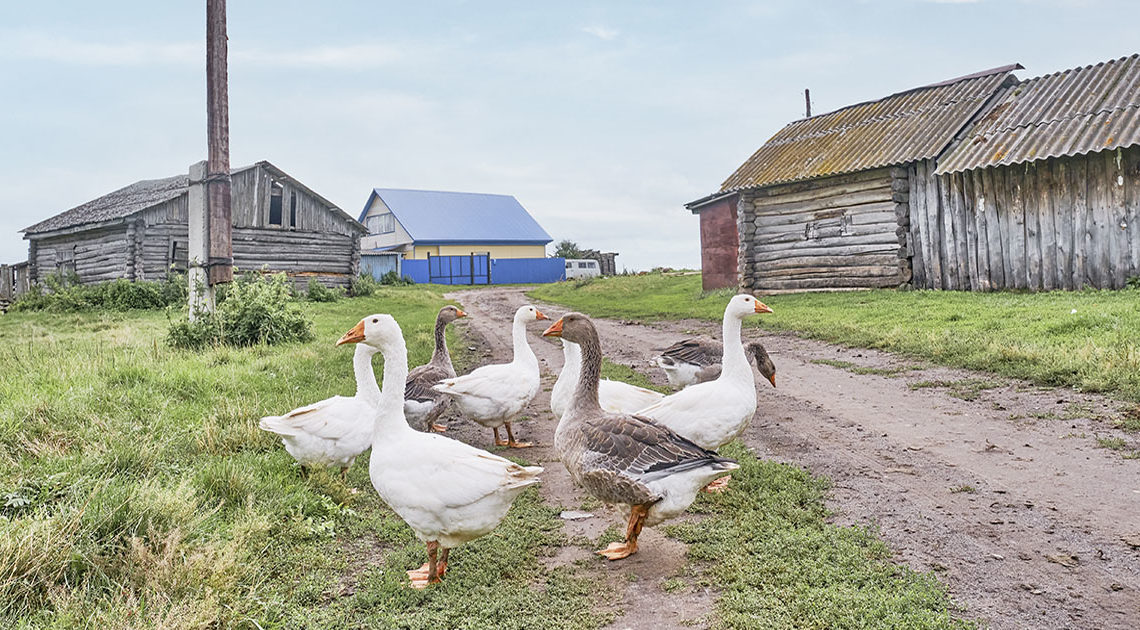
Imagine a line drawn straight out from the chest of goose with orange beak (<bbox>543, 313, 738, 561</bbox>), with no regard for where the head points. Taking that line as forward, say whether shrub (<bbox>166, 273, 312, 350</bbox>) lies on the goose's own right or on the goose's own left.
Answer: on the goose's own right

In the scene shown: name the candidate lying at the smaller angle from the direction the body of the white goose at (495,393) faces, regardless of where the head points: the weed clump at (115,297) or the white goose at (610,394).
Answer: the white goose

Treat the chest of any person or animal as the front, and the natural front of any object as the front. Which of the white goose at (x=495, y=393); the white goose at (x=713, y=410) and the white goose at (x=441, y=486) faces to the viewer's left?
the white goose at (x=441, y=486)

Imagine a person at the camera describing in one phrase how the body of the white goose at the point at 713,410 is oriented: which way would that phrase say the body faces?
to the viewer's right

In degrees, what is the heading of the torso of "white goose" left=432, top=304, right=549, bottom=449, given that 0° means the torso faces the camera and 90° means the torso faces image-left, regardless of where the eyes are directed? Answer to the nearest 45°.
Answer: approximately 270°

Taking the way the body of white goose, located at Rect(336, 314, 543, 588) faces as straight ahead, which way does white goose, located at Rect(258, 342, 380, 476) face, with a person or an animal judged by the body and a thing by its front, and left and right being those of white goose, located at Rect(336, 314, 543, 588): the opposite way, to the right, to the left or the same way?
the opposite way

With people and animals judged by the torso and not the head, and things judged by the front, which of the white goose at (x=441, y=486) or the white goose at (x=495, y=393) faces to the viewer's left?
the white goose at (x=441, y=486)

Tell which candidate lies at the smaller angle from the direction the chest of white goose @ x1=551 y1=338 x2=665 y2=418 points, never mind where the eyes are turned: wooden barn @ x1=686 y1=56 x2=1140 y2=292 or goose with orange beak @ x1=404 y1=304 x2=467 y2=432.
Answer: the goose with orange beak

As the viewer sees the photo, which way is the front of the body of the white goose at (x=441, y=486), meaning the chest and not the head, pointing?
to the viewer's left

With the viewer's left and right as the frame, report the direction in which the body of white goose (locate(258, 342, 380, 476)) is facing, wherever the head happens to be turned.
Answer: facing to the right of the viewer

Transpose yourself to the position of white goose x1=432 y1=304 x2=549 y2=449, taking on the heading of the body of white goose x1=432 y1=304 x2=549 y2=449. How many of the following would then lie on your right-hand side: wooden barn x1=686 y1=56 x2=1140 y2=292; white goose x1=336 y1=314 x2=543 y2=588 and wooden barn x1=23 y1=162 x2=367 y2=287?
1

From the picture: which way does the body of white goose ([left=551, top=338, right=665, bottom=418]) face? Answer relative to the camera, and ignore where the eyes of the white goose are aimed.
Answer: to the viewer's left

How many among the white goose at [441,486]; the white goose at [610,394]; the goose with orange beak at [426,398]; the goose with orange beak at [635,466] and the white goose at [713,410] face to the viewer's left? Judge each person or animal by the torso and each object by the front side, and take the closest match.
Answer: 3

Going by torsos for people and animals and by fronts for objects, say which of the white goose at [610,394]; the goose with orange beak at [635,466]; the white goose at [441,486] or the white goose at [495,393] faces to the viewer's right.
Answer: the white goose at [495,393]
